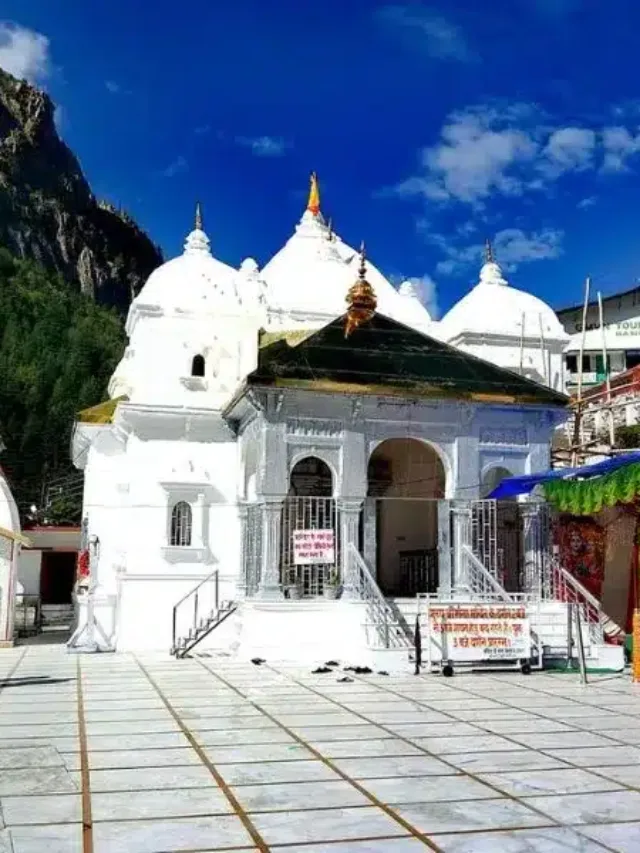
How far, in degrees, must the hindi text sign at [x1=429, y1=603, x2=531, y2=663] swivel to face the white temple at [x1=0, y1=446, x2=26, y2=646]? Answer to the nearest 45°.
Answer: approximately 135° to its right

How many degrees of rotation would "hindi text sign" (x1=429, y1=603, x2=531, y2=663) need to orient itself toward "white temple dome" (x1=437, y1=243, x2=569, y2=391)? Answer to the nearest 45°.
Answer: approximately 180°

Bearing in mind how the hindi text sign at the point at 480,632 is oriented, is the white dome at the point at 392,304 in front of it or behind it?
behind

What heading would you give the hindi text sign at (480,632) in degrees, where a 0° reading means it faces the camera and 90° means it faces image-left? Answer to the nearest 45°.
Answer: approximately 0°

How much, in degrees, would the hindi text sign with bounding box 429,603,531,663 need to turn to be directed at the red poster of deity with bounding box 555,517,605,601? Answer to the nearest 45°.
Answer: approximately 135° to its left
